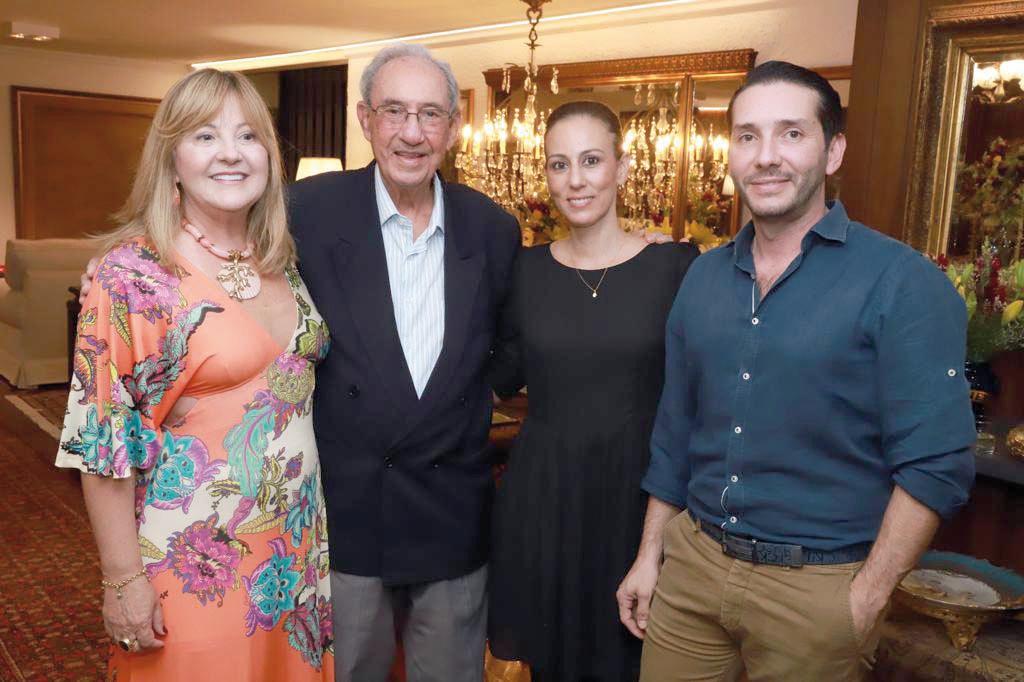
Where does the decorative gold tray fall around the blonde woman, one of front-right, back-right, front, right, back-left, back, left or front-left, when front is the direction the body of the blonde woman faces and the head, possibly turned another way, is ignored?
front-left

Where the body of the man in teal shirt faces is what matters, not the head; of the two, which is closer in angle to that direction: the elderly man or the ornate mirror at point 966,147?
the elderly man

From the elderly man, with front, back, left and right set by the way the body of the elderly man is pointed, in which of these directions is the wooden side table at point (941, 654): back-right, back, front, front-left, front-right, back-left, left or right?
left

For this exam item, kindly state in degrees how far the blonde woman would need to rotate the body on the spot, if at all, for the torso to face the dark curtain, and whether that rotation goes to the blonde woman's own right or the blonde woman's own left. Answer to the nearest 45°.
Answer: approximately 135° to the blonde woman's own left

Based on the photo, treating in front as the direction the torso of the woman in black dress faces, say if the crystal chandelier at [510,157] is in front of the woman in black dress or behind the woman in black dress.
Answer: behind

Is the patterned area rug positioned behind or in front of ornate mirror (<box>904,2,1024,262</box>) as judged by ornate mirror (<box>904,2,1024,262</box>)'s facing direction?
in front

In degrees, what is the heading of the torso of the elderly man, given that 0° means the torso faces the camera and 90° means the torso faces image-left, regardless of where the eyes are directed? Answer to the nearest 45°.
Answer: approximately 0°

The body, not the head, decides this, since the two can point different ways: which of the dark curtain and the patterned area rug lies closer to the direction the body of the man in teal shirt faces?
the patterned area rug

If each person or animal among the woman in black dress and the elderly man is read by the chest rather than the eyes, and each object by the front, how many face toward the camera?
2

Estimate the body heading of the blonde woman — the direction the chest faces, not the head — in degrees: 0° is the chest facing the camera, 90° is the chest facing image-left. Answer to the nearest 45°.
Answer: approximately 315°

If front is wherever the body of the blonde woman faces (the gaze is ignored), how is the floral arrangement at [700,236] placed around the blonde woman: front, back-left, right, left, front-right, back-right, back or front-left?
left
